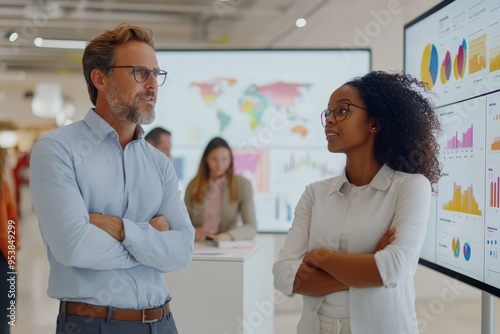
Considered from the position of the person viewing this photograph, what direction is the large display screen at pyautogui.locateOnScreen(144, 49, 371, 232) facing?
facing the viewer

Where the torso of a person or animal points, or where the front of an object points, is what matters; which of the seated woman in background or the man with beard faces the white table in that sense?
the seated woman in background

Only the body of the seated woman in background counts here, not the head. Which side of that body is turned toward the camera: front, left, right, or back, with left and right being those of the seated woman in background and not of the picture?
front

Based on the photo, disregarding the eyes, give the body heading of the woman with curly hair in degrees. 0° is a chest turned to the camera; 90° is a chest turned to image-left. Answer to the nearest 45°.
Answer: approximately 45°

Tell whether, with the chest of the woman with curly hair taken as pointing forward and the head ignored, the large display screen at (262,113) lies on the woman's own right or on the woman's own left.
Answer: on the woman's own right

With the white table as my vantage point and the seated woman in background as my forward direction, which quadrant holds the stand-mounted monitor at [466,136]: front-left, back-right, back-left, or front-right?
back-right

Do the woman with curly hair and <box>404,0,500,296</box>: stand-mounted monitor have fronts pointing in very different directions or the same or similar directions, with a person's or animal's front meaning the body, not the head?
same or similar directions

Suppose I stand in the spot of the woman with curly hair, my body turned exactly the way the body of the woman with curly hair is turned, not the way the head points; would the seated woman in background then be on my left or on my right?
on my right

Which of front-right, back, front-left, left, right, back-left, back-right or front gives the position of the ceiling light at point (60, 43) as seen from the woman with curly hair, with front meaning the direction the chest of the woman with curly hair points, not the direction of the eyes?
right

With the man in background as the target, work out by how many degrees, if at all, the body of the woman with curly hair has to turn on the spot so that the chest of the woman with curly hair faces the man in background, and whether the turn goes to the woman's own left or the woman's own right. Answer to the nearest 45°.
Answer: approximately 90° to the woman's own right

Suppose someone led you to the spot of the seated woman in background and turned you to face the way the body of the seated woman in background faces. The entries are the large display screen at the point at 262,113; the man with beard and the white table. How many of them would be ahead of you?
2

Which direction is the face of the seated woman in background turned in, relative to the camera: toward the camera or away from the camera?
toward the camera

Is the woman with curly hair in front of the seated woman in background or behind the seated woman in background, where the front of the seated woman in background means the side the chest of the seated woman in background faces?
in front

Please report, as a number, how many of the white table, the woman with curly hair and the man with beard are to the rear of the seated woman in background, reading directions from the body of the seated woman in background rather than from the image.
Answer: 0

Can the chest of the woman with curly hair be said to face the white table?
no

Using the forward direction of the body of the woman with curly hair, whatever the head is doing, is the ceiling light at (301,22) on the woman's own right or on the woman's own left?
on the woman's own right

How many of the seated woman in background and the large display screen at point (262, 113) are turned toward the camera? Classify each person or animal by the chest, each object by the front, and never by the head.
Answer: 2
